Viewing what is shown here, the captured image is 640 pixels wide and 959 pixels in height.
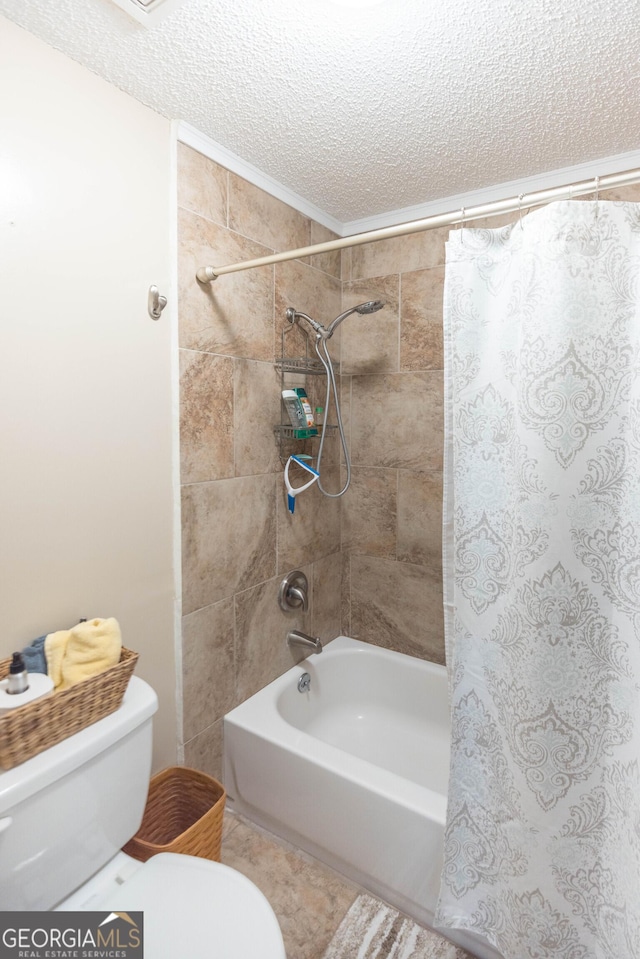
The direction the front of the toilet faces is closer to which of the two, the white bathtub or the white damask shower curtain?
the white damask shower curtain

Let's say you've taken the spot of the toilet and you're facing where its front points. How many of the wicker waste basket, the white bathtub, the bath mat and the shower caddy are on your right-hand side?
0

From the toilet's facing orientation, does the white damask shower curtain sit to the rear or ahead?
ahead

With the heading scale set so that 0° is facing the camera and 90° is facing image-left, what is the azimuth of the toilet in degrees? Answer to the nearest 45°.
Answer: approximately 315°

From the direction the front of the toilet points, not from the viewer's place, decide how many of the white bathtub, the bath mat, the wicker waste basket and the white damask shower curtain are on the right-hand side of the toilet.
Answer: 0

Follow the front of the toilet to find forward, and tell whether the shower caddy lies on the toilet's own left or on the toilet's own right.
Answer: on the toilet's own left

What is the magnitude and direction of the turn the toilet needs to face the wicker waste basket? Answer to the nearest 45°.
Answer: approximately 135° to its left

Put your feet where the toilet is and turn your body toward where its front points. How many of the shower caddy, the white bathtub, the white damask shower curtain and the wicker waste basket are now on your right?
0

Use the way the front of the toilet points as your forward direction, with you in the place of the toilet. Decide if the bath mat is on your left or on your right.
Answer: on your left
